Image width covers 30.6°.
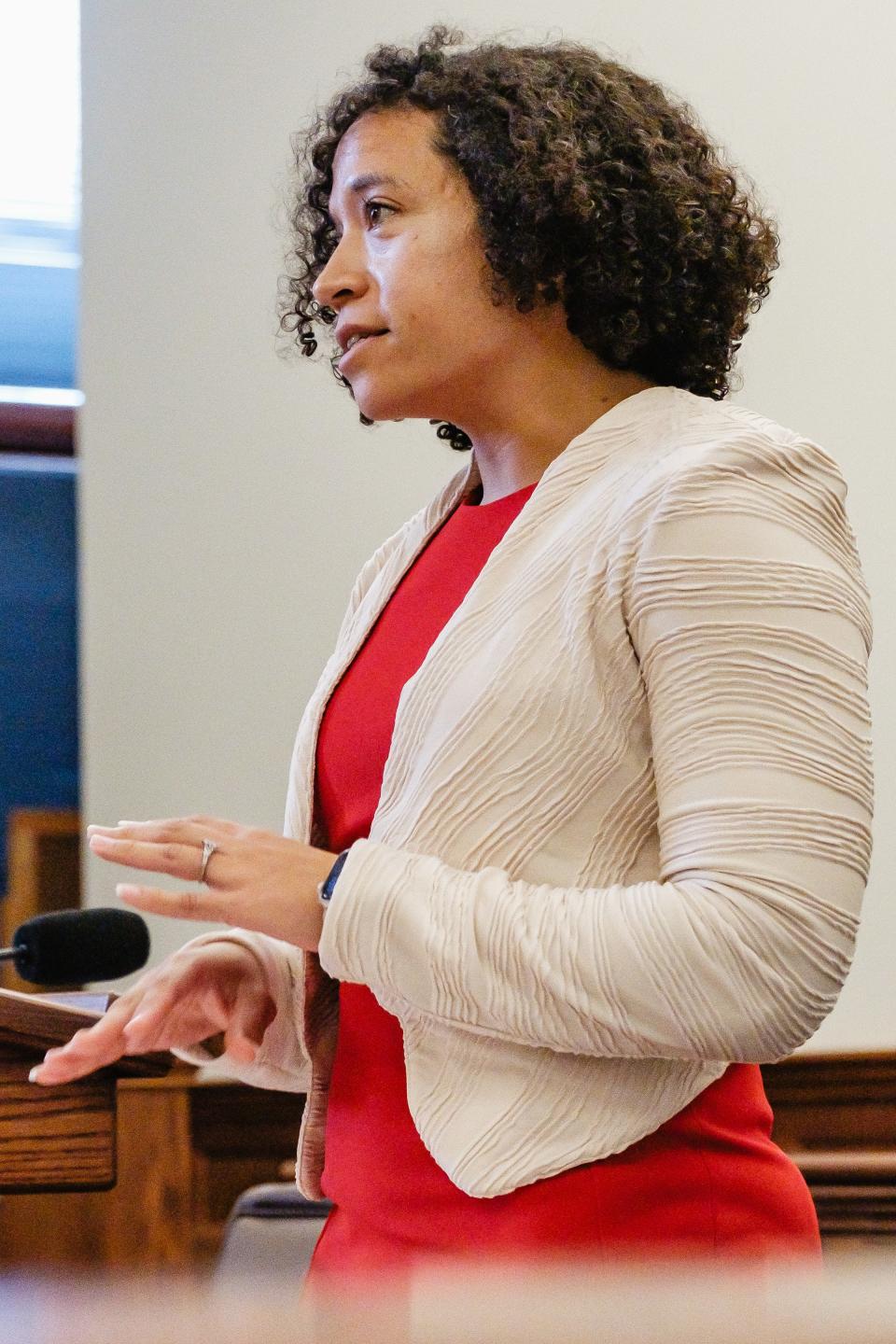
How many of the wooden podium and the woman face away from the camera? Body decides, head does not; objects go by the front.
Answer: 0

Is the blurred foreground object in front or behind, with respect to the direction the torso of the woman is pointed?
in front

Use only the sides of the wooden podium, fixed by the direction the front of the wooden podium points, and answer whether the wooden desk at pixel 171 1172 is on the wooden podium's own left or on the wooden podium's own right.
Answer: on the wooden podium's own right

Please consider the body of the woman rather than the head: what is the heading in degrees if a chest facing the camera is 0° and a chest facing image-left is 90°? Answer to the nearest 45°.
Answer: approximately 45°

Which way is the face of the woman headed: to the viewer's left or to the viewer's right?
to the viewer's left
